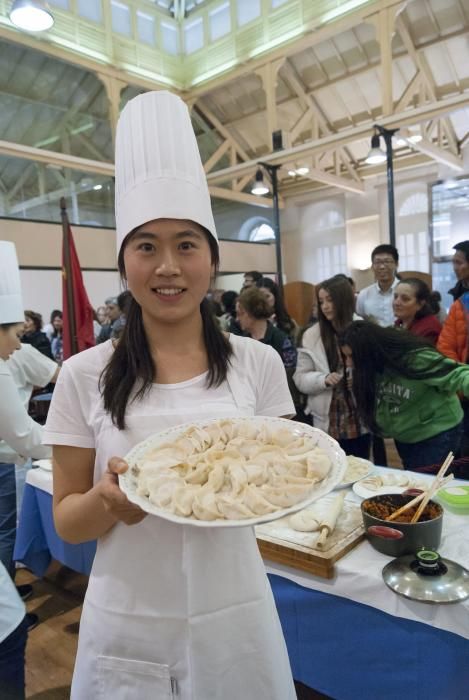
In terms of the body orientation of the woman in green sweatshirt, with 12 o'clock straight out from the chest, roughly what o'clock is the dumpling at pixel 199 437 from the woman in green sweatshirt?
The dumpling is roughly at 11 o'clock from the woman in green sweatshirt.

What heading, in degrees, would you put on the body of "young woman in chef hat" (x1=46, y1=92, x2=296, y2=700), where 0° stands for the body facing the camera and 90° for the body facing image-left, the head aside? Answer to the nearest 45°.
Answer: approximately 0°

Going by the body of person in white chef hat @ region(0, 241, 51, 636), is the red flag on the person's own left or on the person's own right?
on the person's own left

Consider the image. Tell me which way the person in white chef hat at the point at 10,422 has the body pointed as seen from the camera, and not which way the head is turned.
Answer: to the viewer's right

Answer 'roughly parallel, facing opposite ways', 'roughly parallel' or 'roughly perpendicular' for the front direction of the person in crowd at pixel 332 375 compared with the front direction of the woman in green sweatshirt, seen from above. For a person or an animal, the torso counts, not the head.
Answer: roughly perpendicular

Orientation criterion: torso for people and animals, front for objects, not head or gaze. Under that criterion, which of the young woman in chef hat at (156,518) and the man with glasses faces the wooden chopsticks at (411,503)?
the man with glasses

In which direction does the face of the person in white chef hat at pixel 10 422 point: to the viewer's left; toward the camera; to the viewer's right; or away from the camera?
to the viewer's right

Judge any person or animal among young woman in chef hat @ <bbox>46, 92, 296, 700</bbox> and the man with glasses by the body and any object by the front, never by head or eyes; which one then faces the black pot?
the man with glasses
